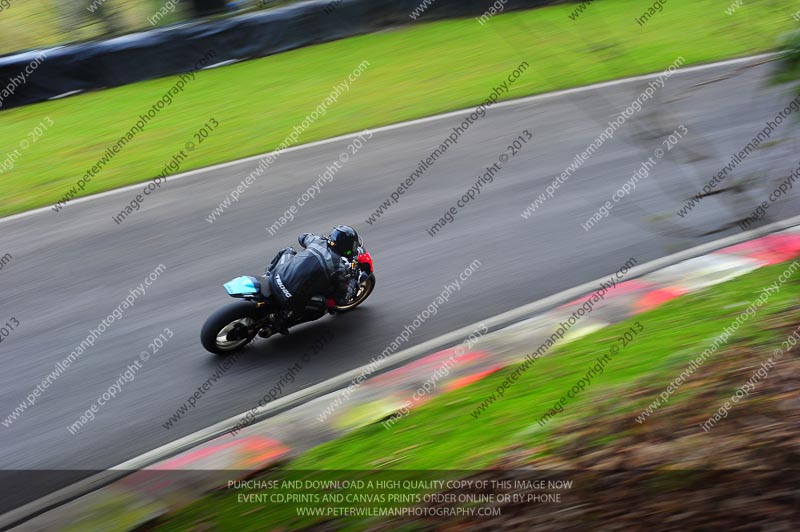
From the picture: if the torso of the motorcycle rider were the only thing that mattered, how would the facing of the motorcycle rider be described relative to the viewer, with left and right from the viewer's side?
facing away from the viewer and to the right of the viewer

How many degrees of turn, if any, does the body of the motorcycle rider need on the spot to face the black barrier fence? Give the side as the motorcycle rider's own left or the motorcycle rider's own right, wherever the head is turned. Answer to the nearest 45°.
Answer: approximately 45° to the motorcycle rider's own left

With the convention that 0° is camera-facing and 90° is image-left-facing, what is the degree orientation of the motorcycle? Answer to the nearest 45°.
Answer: approximately 225°

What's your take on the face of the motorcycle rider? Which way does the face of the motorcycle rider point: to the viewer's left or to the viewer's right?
to the viewer's right

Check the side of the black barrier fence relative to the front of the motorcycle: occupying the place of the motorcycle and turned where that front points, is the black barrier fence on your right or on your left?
on your left
